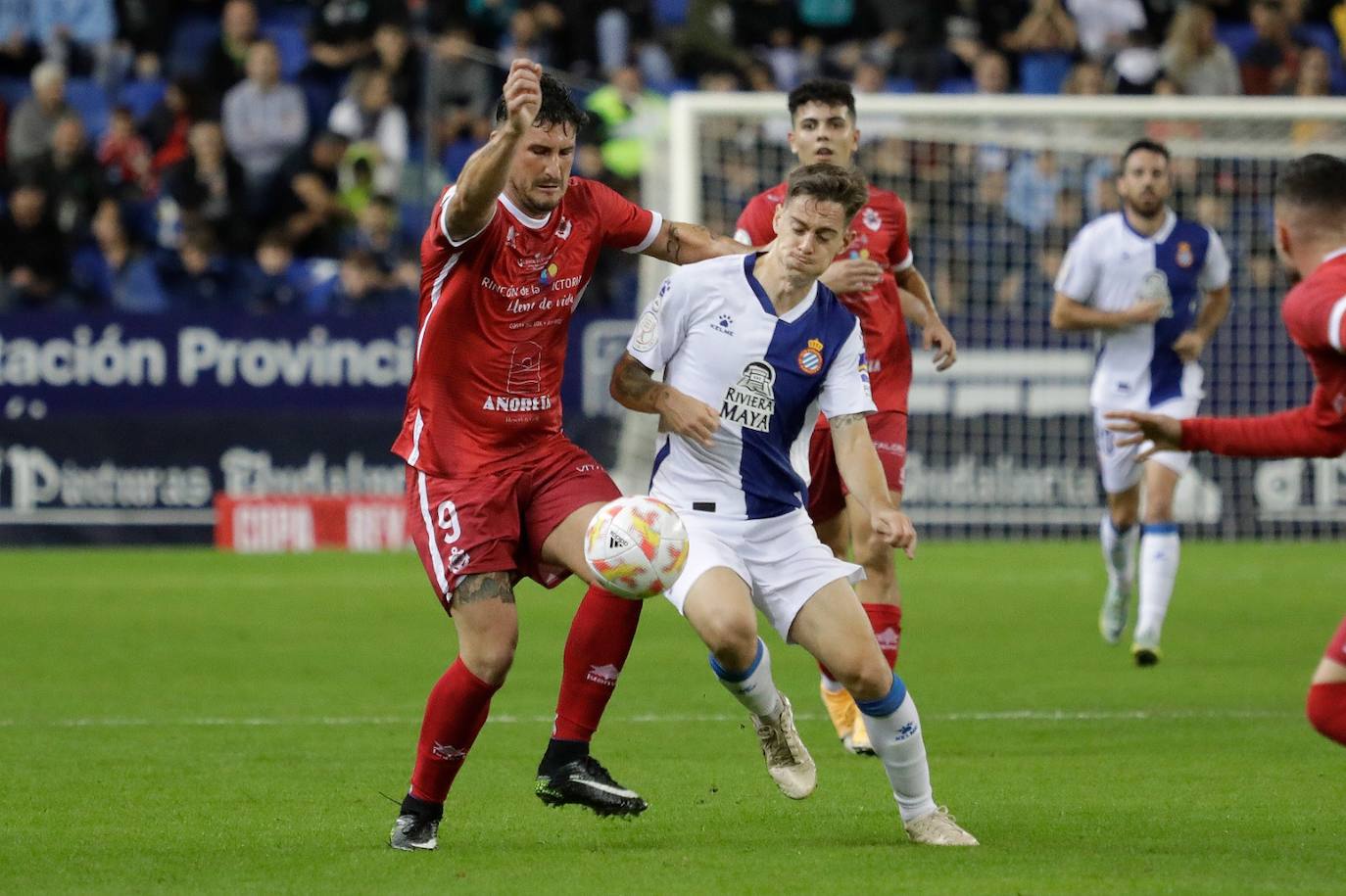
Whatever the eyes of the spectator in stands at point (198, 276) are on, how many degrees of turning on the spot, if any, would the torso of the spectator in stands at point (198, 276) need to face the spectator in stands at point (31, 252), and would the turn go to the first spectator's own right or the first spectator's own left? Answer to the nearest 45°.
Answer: approximately 90° to the first spectator's own right

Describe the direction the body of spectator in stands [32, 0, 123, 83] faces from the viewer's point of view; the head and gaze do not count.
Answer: toward the camera

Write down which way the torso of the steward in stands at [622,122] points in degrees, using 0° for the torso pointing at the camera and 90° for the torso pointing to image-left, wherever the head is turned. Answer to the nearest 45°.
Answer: approximately 0°

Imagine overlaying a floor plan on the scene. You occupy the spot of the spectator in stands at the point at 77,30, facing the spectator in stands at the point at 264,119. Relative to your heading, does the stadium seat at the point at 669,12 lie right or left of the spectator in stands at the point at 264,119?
left

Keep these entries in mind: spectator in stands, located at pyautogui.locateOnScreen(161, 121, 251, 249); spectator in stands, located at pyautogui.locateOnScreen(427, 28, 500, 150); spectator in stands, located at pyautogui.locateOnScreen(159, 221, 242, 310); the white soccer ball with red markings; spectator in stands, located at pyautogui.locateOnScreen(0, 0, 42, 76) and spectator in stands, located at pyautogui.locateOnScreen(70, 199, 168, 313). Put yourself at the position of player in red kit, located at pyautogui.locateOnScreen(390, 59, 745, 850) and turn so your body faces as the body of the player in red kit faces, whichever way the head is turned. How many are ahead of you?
1

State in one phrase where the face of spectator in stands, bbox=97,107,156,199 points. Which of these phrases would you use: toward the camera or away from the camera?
toward the camera

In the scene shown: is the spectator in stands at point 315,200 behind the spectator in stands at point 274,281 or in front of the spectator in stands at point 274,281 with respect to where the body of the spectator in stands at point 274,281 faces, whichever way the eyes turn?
behind

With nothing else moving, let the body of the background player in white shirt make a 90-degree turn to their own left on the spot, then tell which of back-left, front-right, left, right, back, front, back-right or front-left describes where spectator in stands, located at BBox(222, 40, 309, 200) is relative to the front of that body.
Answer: back-left

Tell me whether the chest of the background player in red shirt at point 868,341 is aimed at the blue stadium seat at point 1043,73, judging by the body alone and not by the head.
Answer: no

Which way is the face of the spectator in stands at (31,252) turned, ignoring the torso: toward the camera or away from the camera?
toward the camera

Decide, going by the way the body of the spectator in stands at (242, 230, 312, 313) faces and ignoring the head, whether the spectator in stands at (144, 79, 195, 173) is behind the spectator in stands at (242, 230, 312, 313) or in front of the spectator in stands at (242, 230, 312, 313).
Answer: behind

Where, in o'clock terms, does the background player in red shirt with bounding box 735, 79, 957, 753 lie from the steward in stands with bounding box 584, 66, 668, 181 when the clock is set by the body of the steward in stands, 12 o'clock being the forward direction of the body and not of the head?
The background player in red shirt is roughly at 12 o'clock from the steward in stands.

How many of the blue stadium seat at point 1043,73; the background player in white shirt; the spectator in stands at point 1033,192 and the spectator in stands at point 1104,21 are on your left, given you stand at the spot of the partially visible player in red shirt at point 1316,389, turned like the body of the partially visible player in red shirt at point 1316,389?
0

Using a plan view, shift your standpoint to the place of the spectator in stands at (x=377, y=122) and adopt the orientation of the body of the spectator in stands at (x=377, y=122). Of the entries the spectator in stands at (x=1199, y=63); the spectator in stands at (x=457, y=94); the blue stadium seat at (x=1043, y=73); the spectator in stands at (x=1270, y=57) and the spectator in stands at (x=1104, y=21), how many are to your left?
5

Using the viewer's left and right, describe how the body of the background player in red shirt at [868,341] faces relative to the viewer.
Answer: facing the viewer

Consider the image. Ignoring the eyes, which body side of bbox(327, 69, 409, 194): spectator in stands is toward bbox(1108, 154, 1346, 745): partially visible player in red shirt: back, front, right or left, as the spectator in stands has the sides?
front

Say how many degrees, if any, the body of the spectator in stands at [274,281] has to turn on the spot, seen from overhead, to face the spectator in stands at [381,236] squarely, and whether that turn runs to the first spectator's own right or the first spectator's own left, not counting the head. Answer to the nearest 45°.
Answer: approximately 90° to the first spectator's own left

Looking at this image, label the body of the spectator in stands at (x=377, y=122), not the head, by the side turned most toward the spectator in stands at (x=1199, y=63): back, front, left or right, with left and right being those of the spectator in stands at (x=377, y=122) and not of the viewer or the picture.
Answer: left

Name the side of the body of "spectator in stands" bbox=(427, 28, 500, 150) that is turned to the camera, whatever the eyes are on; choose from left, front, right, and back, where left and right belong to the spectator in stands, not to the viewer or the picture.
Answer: front

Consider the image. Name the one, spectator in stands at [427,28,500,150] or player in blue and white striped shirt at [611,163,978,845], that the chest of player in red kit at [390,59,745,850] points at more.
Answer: the player in blue and white striped shirt

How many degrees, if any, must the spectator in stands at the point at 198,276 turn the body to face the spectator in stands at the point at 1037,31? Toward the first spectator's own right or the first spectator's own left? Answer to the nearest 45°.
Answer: approximately 90° to the first spectator's own left

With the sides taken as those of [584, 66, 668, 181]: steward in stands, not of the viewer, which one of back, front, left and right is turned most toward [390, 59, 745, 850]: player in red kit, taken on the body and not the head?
front
